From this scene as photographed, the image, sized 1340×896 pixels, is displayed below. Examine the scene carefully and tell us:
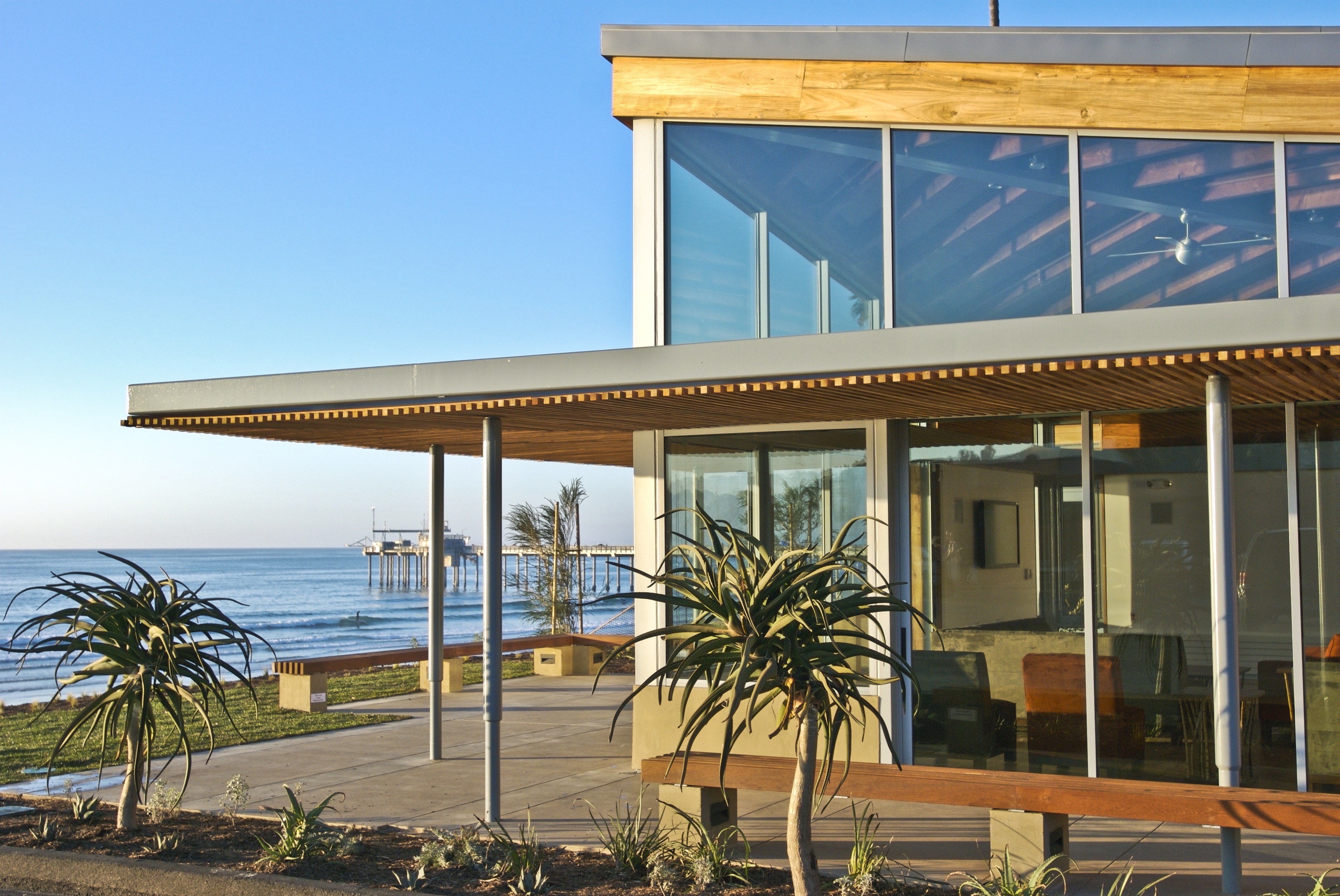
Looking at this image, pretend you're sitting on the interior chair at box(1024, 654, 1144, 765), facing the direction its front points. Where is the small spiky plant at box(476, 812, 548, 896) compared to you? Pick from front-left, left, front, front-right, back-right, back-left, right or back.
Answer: back

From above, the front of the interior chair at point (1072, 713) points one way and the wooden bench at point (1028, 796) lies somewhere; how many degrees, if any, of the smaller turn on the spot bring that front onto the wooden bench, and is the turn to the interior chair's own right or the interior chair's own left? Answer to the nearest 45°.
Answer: approximately 135° to the interior chair's own right

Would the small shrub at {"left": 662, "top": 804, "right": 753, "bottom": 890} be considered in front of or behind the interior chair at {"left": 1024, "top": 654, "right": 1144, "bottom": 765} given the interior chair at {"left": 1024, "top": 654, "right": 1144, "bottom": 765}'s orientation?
behind

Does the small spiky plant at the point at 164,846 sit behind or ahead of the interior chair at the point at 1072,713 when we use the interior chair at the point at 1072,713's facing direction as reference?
behind

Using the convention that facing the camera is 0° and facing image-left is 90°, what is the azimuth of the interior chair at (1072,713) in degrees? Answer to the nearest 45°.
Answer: approximately 225°

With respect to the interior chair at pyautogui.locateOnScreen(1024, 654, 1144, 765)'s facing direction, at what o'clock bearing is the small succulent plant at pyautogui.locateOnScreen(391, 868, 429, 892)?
The small succulent plant is roughly at 6 o'clock from the interior chair.

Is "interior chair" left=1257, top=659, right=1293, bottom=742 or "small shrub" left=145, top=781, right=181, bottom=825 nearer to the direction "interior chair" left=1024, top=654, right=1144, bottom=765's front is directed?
the interior chair

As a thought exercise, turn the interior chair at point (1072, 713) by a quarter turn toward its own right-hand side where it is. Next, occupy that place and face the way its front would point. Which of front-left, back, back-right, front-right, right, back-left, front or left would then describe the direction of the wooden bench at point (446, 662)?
back

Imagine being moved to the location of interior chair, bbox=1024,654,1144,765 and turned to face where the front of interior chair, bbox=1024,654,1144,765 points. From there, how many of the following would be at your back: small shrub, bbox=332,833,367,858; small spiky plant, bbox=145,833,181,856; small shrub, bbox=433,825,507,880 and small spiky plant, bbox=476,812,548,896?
4

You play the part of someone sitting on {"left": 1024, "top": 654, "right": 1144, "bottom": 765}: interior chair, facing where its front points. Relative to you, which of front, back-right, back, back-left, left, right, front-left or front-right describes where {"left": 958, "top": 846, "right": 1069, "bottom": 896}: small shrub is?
back-right

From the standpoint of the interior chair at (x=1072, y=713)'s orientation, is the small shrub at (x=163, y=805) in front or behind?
behind

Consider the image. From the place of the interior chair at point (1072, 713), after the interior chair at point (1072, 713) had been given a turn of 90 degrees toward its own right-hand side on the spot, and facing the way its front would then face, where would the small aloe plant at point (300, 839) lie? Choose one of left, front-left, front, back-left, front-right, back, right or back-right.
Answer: right

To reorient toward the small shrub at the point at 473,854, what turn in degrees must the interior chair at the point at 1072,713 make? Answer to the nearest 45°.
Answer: approximately 180°

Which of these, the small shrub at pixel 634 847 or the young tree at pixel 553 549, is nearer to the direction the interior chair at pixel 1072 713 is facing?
the young tree
